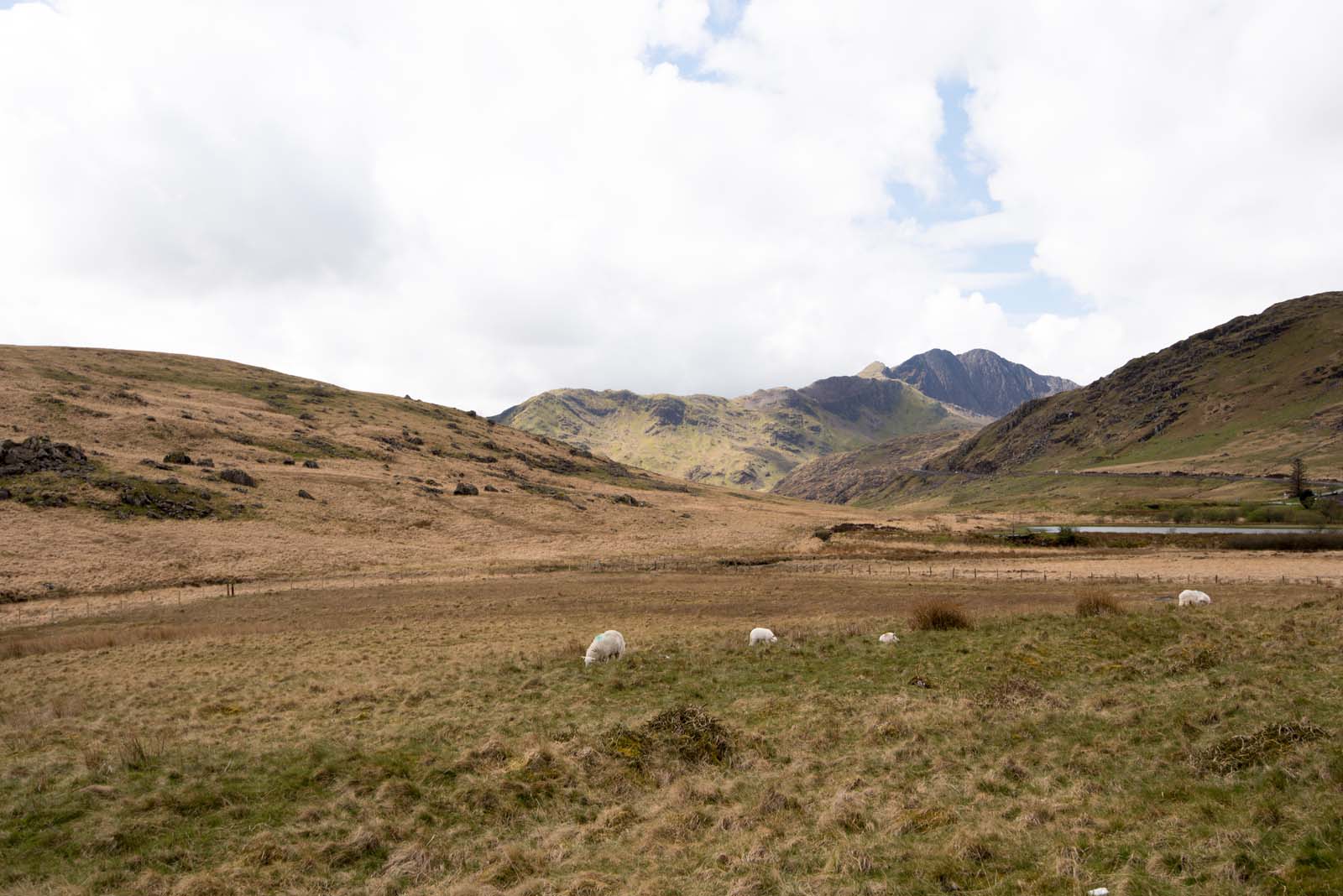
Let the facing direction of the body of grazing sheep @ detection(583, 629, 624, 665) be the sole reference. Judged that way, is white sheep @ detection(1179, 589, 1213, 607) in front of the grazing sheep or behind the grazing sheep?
behind

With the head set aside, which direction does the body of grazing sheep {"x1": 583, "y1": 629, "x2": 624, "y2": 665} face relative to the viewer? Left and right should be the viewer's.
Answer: facing the viewer and to the left of the viewer

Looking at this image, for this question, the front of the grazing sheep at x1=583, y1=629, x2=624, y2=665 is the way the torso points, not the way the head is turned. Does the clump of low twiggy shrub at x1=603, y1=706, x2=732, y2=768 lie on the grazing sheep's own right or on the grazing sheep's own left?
on the grazing sheep's own left

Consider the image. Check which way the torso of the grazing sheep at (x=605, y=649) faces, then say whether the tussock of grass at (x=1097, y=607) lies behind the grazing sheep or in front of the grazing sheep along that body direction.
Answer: behind

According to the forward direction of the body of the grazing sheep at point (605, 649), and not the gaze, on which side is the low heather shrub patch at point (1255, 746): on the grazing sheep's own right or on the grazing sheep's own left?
on the grazing sheep's own left
